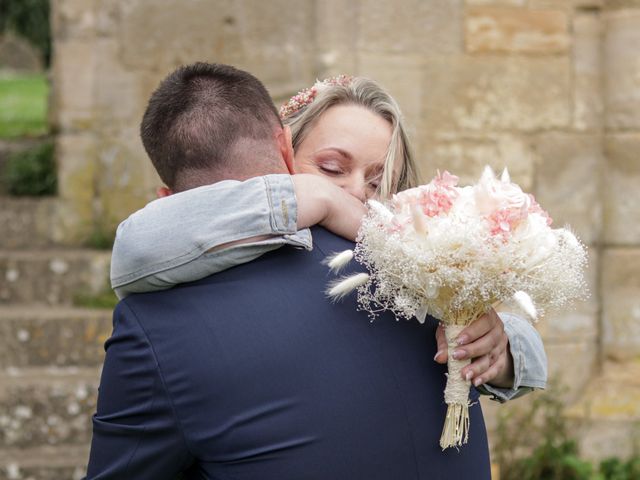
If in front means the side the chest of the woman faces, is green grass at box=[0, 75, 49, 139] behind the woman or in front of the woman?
behind

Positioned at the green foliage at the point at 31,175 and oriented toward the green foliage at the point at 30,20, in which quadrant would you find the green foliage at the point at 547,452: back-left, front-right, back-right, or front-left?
back-right

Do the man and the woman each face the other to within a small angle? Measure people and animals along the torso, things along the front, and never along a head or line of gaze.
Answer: yes

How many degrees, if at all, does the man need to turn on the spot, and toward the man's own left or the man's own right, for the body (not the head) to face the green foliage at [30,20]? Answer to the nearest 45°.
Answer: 0° — they already face it

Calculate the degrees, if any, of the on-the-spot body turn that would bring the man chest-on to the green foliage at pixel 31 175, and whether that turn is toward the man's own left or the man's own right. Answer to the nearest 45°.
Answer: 0° — they already face it

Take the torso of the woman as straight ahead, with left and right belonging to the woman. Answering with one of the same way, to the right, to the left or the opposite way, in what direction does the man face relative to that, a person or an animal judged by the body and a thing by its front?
the opposite way

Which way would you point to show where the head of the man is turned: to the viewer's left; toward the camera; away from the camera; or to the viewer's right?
away from the camera

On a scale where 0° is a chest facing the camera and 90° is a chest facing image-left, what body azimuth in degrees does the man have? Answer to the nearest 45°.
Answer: approximately 180°
